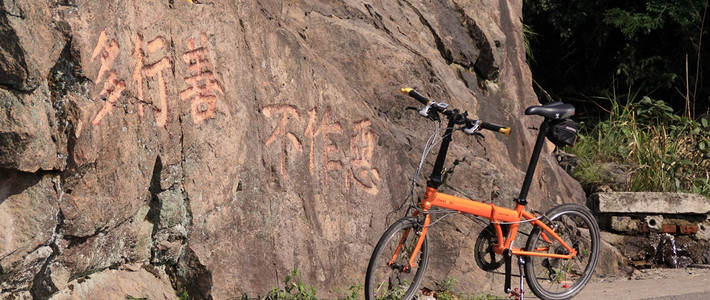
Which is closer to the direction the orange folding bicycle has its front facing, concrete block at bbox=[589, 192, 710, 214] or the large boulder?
the large boulder

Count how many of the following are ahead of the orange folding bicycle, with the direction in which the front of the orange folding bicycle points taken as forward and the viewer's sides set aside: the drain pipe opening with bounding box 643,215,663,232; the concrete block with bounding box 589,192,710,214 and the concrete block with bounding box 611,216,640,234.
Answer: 0

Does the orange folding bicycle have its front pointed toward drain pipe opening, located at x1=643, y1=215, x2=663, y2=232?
no

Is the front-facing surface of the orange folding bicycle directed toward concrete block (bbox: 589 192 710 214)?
no

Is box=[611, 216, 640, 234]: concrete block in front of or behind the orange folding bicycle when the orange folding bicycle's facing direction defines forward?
behind

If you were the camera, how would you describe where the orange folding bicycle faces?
facing the viewer and to the left of the viewer
